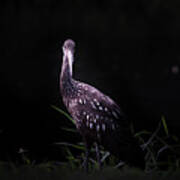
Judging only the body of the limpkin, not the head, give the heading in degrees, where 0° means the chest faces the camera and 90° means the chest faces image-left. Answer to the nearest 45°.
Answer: approximately 90°
